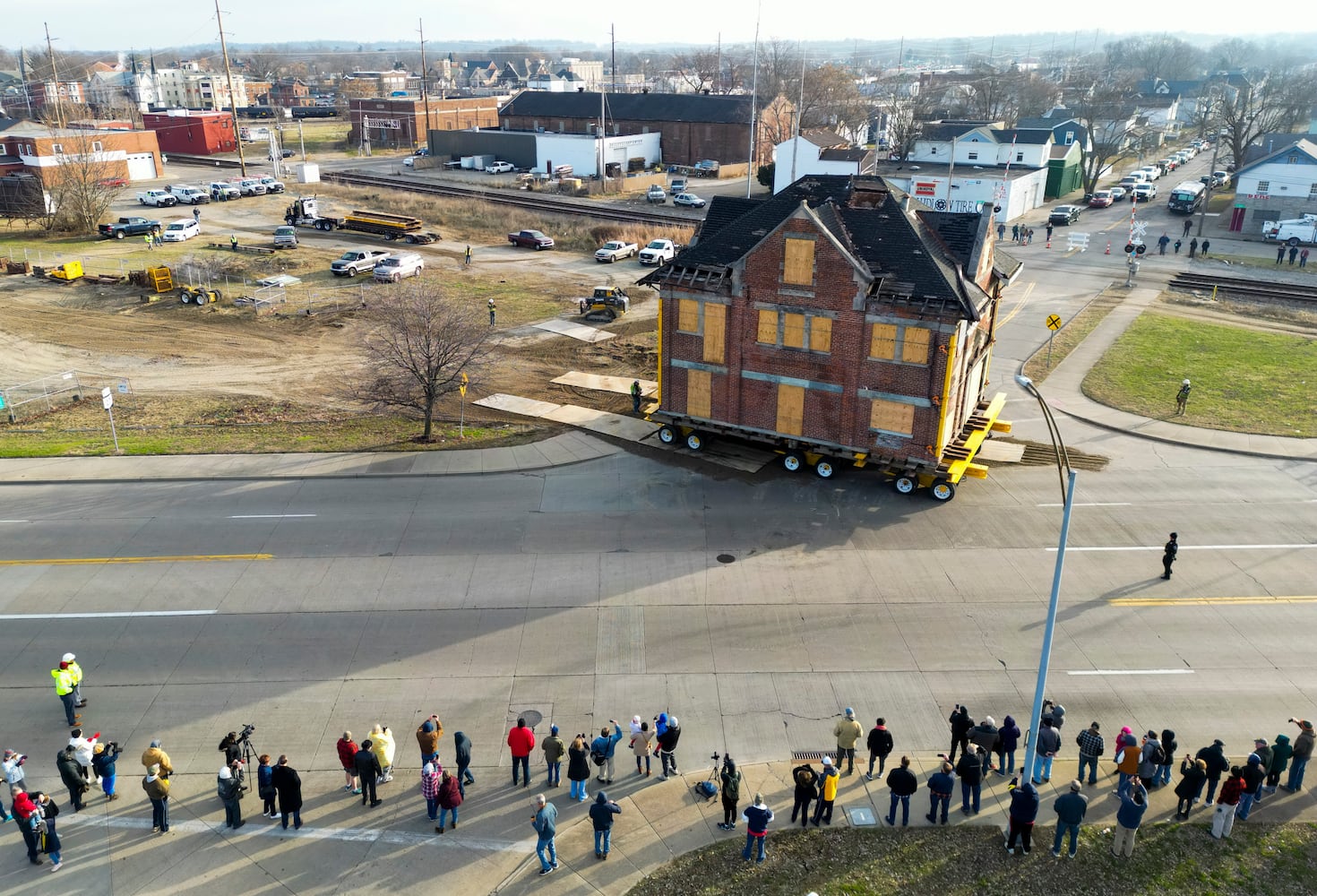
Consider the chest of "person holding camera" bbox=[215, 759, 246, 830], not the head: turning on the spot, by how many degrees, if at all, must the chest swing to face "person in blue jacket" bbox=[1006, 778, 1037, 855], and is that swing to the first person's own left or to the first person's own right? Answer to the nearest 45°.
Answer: approximately 90° to the first person's own right

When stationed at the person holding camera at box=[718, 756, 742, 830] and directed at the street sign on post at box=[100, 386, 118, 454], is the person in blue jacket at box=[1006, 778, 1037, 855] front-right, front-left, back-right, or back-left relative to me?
back-right

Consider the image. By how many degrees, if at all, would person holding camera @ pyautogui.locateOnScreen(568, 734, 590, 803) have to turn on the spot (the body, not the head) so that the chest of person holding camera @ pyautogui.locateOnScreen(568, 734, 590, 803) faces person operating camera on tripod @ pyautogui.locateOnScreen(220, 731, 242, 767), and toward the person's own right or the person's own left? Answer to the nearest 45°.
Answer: approximately 90° to the person's own left

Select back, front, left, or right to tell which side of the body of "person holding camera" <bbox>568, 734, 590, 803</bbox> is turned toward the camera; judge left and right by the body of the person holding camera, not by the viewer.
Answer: back

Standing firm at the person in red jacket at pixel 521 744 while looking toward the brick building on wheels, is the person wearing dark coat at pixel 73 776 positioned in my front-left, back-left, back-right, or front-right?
back-left

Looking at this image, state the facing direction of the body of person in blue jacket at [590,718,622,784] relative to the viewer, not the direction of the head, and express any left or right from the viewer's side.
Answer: facing away from the viewer

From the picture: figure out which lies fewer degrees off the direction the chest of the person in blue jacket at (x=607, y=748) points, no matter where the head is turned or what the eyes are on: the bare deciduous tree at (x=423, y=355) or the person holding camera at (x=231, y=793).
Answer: the bare deciduous tree

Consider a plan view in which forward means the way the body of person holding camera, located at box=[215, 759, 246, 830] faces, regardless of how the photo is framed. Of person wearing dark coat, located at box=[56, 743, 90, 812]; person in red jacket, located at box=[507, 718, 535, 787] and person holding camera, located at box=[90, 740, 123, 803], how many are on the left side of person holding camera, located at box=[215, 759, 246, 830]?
2

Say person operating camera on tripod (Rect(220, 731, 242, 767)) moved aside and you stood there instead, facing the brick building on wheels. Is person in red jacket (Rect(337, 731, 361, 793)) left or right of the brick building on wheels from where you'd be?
right

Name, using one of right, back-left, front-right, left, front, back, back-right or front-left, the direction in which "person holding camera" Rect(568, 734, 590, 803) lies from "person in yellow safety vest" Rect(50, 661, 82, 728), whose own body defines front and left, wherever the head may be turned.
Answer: right

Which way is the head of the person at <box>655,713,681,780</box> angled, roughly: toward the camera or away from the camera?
away from the camera

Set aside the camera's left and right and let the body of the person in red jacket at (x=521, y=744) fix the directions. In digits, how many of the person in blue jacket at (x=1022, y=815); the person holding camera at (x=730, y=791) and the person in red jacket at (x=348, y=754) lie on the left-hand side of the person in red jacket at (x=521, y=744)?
1

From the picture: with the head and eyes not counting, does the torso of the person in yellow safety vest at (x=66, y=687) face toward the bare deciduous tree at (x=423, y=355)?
yes

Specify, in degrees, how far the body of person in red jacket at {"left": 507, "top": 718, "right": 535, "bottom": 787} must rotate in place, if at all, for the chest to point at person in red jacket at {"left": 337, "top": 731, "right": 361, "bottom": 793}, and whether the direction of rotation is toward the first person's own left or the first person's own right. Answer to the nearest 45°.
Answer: approximately 90° to the first person's own left

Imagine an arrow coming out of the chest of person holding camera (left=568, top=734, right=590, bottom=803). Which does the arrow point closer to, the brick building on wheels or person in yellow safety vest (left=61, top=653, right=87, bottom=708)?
the brick building on wheels

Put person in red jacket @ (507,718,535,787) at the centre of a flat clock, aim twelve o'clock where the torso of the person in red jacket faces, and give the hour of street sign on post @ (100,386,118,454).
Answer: The street sign on post is roughly at 11 o'clock from the person in red jacket.

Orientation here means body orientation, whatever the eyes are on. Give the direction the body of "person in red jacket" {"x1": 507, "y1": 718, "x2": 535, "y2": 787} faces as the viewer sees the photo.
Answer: away from the camera

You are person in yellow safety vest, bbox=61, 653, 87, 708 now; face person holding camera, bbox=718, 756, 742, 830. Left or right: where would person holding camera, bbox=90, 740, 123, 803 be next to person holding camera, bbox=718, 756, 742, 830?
right

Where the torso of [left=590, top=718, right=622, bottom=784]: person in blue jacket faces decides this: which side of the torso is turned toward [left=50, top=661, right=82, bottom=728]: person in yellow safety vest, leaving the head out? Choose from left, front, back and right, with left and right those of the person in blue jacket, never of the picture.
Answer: left
